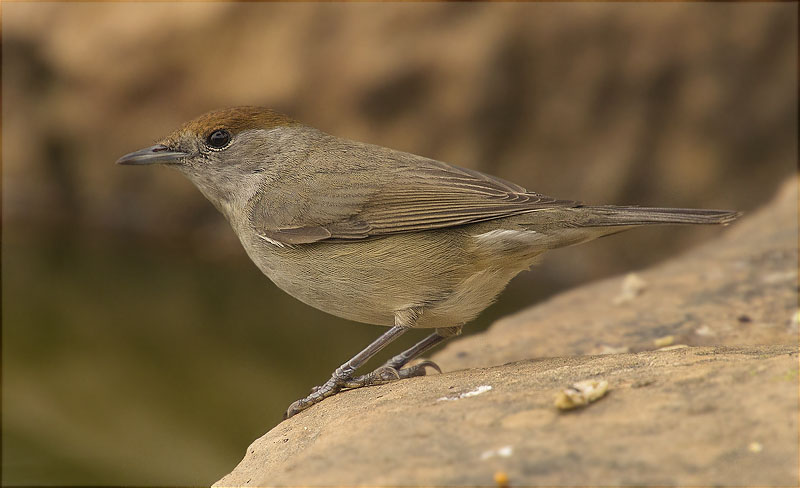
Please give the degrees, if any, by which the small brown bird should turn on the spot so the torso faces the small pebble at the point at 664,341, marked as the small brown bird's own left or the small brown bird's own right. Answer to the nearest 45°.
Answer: approximately 135° to the small brown bird's own right

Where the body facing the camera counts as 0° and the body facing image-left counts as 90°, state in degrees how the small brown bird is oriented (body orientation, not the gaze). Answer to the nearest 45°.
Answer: approximately 90°

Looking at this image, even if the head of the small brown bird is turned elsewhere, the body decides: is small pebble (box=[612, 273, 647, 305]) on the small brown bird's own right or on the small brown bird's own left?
on the small brown bird's own right
